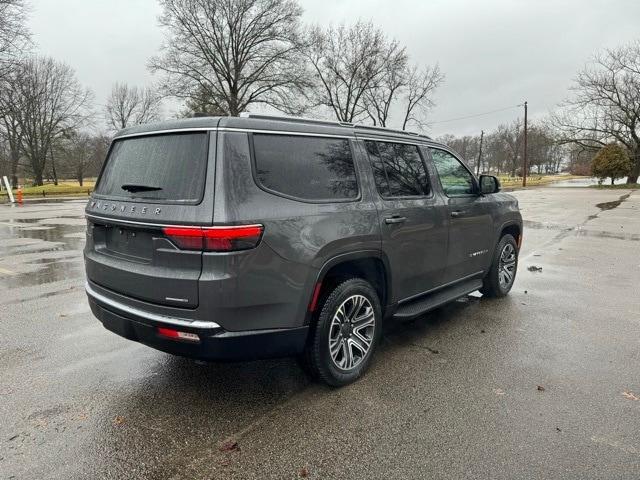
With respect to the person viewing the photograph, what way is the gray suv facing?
facing away from the viewer and to the right of the viewer

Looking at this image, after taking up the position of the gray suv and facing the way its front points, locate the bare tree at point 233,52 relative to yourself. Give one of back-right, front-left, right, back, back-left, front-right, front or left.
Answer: front-left

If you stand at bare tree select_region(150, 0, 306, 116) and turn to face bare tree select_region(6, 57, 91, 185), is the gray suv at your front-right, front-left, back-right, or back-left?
back-left

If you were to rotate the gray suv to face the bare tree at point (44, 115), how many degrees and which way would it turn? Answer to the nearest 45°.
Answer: approximately 90° to its left
